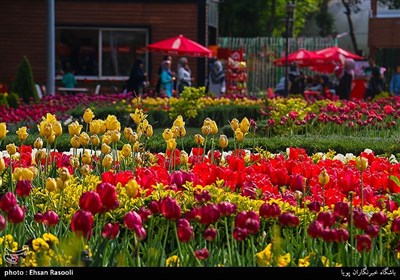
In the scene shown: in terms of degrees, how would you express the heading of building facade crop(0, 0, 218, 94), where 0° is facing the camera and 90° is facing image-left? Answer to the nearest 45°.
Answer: approximately 0°

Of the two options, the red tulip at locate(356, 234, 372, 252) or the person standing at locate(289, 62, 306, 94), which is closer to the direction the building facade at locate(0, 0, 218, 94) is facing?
the red tulip

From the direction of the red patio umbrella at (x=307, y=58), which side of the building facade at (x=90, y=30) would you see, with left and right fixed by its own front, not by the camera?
left

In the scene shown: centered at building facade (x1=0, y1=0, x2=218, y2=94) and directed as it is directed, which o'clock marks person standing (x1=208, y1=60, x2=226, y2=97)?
The person standing is roughly at 10 o'clock from the building facade.

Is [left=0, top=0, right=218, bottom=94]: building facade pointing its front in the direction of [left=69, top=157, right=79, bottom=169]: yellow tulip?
yes

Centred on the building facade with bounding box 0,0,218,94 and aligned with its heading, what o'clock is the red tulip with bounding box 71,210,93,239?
The red tulip is roughly at 12 o'clock from the building facade.

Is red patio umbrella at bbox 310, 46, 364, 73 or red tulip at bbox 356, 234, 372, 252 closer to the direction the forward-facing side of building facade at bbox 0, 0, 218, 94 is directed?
the red tulip

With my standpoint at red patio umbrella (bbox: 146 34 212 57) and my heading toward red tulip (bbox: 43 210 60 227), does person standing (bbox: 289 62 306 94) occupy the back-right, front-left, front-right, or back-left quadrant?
back-left

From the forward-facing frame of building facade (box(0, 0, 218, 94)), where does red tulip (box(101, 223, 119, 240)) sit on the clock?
The red tulip is roughly at 12 o'clock from the building facade.

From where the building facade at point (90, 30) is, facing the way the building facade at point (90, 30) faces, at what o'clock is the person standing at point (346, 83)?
The person standing is roughly at 10 o'clock from the building facade.

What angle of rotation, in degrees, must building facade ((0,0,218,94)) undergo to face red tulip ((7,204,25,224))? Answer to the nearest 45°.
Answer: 0° — it already faces it
